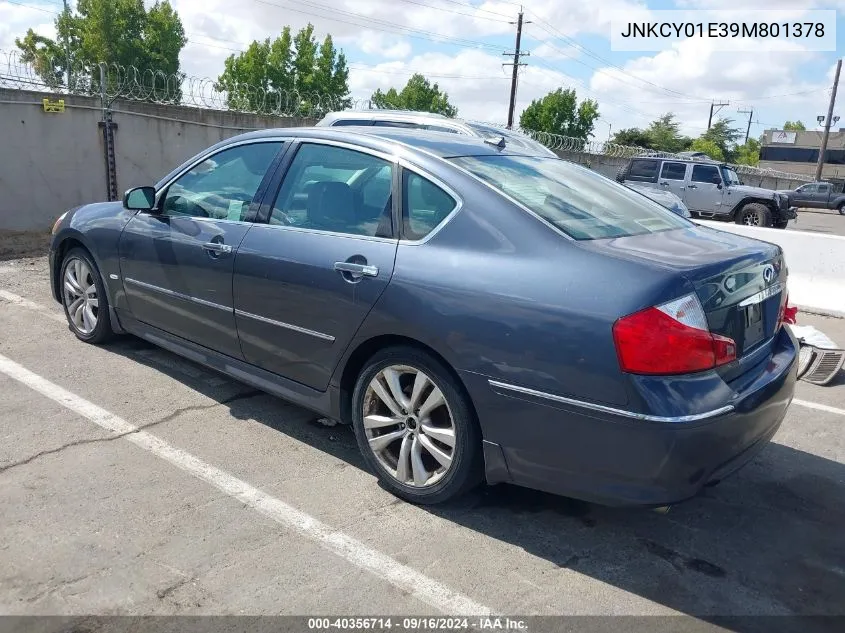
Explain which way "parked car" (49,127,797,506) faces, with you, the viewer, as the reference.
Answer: facing away from the viewer and to the left of the viewer

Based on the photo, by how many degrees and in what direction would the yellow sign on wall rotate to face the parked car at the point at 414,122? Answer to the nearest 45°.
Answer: approximately 45° to its left

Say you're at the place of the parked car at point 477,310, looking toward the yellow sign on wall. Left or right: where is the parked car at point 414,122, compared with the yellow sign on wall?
right

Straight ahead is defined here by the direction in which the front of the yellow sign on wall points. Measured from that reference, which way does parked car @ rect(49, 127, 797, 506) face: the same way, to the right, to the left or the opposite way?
the opposite way

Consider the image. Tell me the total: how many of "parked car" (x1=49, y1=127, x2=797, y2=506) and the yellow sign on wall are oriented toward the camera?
1

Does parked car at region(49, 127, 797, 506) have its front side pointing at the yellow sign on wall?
yes

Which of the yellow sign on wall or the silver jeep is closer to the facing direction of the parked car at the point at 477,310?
the yellow sign on wall

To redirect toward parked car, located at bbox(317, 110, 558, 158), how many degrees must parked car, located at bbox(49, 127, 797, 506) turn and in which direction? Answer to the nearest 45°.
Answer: approximately 45° to its right

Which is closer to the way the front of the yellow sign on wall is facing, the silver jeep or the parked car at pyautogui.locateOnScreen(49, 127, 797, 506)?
the parked car

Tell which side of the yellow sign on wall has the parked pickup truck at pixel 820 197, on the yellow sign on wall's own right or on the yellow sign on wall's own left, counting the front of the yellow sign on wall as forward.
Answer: on the yellow sign on wall's own left
